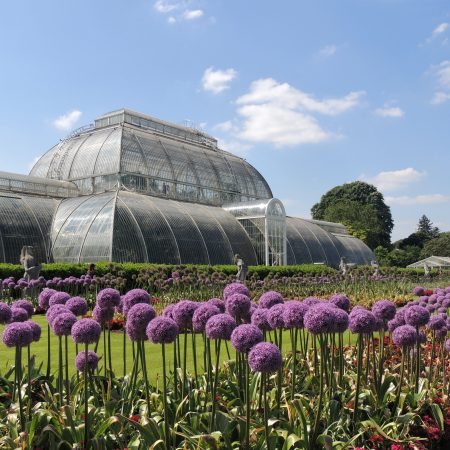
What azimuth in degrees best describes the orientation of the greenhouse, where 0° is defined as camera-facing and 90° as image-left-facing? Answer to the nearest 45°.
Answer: approximately 315°

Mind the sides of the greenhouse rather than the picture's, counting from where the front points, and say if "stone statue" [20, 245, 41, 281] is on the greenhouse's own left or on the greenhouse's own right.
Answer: on the greenhouse's own right

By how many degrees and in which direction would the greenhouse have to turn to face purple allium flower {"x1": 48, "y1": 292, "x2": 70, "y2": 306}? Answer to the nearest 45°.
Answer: approximately 45° to its right

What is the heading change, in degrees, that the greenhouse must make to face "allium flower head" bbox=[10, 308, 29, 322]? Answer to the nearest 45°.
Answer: approximately 45° to its right

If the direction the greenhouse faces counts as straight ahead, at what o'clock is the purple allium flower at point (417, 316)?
The purple allium flower is roughly at 1 o'clock from the greenhouse.

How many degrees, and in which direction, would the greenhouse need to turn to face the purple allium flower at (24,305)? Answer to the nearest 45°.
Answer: approximately 45° to its right

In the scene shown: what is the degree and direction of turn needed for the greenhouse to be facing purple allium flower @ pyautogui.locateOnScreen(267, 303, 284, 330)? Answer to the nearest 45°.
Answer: approximately 45° to its right

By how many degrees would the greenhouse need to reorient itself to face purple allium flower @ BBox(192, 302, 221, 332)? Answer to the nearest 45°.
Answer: approximately 45° to its right

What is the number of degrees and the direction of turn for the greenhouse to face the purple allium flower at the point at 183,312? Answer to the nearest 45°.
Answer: approximately 45° to its right
